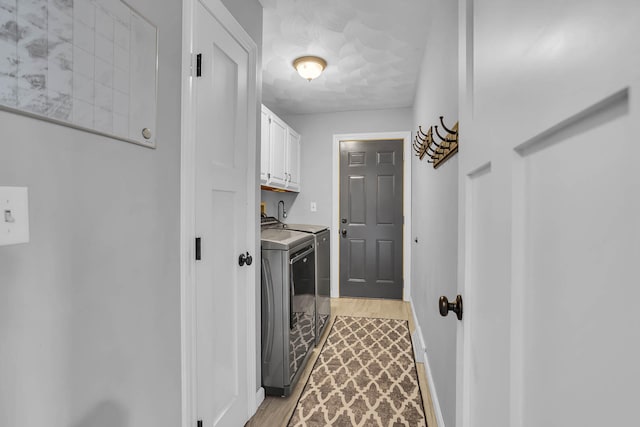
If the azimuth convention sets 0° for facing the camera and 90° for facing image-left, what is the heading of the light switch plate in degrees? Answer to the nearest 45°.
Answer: approximately 315°

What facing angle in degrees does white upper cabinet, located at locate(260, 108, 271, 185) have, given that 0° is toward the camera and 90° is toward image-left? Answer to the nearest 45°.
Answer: approximately 270°

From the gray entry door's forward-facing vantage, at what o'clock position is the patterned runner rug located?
The patterned runner rug is roughly at 12 o'clock from the gray entry door.

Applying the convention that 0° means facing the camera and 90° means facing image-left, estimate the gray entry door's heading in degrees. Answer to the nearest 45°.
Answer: approximately 0°

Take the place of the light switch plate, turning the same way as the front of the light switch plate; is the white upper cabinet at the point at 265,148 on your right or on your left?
on your left

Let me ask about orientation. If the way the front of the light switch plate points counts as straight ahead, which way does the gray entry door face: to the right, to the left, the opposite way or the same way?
to the right

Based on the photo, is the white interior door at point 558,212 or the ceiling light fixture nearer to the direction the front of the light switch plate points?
the white interior door

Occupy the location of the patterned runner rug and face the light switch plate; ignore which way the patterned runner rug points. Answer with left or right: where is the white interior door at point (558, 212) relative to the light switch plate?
left

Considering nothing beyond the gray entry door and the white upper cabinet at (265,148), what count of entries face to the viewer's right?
1

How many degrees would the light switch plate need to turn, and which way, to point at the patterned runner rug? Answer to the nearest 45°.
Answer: approximately 45° to its left

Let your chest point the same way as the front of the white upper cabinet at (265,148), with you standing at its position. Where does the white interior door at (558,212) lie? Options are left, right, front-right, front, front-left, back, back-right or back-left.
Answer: right

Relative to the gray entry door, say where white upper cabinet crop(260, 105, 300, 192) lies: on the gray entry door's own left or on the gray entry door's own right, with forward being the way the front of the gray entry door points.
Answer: on the gray entry door's own right
